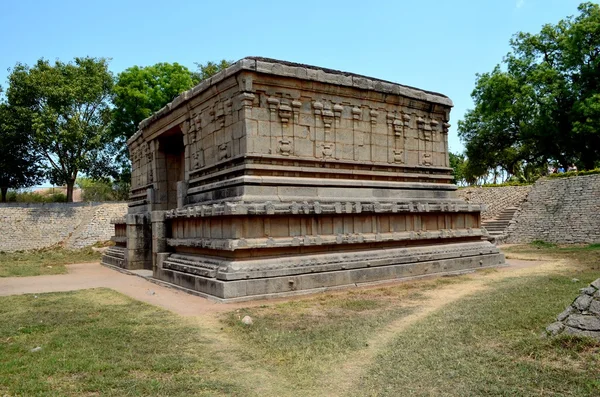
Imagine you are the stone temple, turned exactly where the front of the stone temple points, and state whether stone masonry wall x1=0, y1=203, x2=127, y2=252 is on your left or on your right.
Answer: on your right

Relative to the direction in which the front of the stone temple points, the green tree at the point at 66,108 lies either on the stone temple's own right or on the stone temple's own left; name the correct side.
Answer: on the stone temple's own right

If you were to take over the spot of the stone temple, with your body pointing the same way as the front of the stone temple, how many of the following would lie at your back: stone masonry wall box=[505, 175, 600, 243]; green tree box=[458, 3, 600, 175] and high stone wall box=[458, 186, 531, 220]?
3

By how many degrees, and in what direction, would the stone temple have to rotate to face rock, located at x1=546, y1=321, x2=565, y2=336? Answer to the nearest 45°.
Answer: approximately 90° to its left

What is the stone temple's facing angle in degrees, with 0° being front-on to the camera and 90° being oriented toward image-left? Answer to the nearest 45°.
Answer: approximately 45°

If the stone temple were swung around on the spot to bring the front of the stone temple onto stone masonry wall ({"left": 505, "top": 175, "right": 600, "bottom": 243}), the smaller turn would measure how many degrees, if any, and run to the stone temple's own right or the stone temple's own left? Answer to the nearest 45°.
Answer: approximately 180°

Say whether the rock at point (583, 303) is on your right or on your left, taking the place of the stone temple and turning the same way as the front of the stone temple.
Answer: on your left

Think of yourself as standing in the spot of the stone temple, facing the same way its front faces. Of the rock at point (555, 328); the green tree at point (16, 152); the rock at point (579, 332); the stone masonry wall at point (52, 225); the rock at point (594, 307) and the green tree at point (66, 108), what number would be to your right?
3

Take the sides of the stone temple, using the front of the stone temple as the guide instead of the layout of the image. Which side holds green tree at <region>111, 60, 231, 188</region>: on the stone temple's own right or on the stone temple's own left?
on the stone temple's own right

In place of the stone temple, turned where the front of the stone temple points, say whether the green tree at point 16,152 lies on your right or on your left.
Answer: on your right

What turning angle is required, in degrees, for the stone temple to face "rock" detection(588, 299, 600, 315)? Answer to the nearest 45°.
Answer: approximately 90° to its left

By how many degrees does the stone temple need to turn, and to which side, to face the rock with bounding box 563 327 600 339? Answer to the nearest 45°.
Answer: approximately 90° to its left

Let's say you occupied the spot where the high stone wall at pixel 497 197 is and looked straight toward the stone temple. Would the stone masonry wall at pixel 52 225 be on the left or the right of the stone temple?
right

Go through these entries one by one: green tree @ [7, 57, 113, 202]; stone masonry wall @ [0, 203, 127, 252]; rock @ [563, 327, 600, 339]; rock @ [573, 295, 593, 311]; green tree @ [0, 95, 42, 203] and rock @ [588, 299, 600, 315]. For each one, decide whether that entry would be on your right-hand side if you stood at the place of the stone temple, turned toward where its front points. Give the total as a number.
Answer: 3
